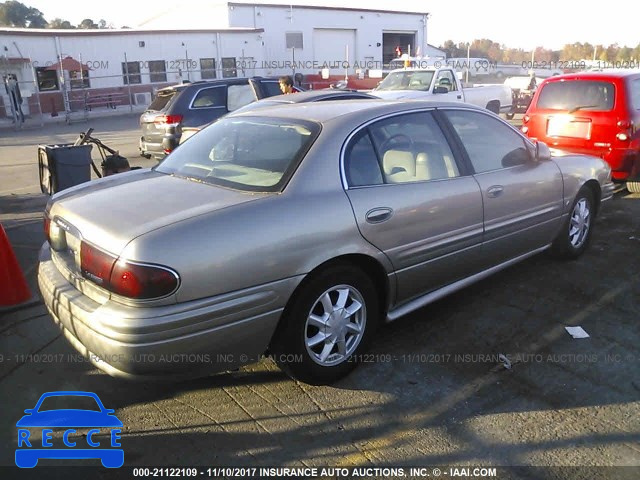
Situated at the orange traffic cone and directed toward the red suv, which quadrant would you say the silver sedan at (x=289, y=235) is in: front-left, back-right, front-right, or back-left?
front-right

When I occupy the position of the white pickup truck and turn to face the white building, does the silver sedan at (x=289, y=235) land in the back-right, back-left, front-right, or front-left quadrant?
back-left

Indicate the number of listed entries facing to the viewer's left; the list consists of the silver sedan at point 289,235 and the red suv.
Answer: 0

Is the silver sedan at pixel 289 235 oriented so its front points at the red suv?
yes

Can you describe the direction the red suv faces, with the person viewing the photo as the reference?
facing away from the viewer and to the right of the viewer

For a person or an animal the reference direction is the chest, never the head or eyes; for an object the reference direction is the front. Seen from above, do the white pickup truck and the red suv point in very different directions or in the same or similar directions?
very different directions

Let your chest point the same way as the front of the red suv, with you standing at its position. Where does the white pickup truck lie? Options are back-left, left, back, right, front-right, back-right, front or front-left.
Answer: left

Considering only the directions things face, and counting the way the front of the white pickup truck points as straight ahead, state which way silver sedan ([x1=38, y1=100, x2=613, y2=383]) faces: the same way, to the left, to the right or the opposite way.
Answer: the opposite way

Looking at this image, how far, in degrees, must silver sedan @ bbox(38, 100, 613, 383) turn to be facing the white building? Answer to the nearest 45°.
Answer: approximately 45° to its left

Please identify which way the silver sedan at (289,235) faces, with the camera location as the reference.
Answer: facing away from the viewer and to the right of the viewer

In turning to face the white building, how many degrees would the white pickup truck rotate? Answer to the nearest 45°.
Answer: approximately 90° to its right
